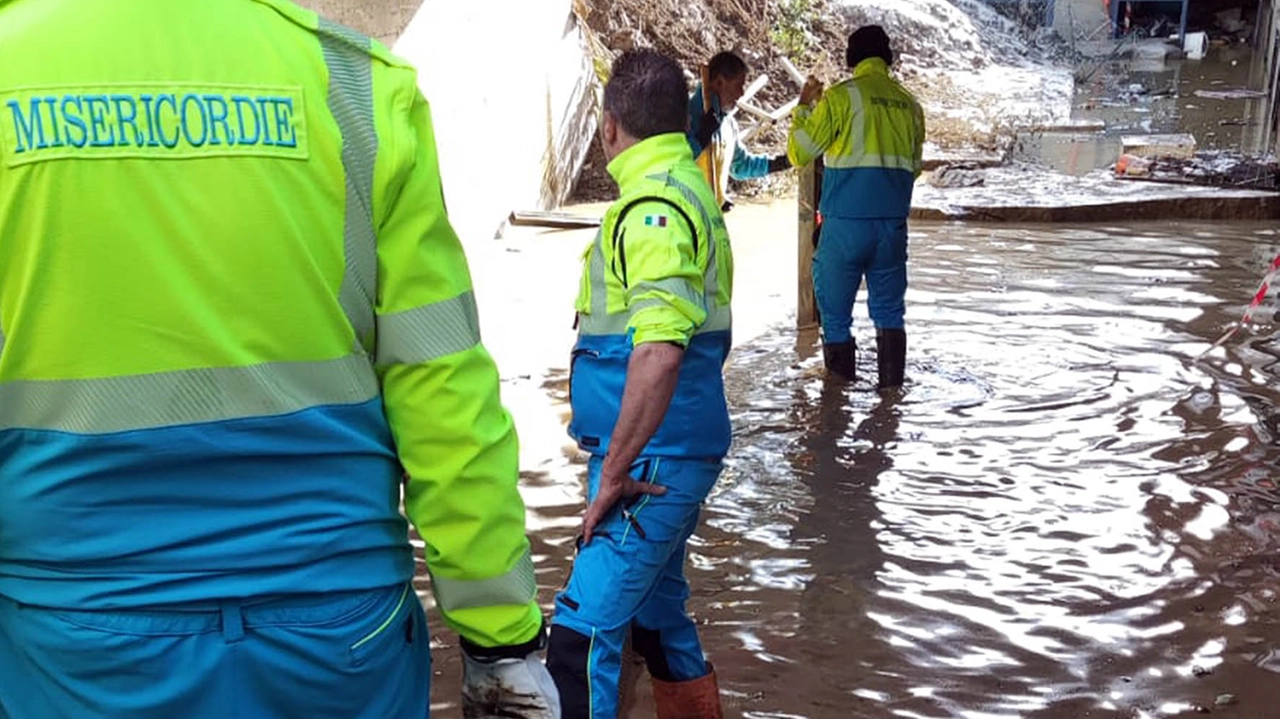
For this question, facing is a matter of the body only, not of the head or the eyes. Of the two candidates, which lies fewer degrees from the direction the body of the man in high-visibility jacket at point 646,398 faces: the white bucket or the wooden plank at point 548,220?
the wooden plank

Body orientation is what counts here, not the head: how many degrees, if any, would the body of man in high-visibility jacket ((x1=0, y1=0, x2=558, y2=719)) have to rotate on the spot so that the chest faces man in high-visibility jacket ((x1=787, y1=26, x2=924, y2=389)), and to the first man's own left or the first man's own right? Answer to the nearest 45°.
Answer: approximately 45° to the first man's own right

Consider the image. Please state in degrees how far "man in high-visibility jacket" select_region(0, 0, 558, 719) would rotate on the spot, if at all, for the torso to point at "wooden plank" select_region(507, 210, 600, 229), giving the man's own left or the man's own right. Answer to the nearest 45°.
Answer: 0° — they already face it

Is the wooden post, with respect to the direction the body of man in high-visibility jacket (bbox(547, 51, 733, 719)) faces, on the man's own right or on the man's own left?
on the man's own right

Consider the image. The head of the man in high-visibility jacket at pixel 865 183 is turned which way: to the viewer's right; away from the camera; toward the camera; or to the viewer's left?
away from the camera

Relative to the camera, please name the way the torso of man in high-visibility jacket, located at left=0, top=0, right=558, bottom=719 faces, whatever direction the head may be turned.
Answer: away from the camera
